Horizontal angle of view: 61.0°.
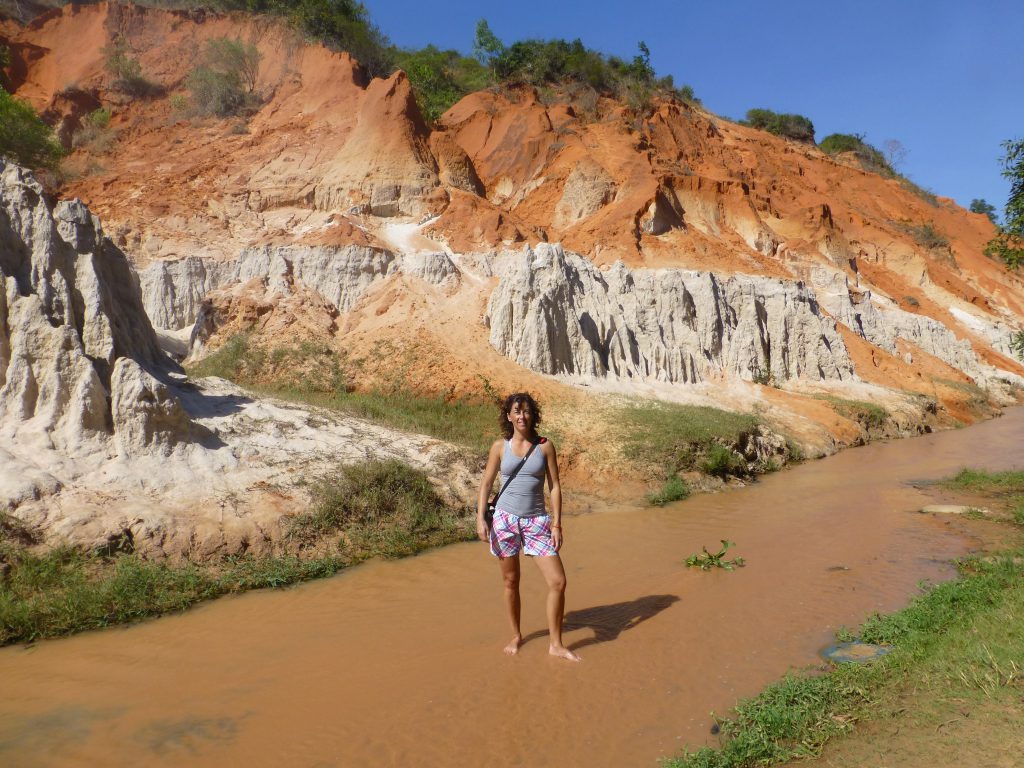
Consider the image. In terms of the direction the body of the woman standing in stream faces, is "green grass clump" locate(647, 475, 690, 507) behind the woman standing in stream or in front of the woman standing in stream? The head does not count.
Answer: behind

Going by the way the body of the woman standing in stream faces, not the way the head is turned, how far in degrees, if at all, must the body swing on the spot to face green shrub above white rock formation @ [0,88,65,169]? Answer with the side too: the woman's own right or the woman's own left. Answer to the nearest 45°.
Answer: approximately 135° to the woman's own right

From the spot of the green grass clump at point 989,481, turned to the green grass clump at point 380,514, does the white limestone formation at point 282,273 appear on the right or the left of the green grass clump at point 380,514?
right

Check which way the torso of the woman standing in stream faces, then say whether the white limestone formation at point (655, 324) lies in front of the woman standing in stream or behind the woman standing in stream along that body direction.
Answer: behind

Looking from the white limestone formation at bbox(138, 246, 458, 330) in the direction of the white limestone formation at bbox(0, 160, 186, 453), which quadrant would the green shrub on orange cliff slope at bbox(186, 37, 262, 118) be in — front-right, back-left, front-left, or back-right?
back-right

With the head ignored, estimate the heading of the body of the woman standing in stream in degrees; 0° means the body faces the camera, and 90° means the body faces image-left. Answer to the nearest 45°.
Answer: approximately 0°

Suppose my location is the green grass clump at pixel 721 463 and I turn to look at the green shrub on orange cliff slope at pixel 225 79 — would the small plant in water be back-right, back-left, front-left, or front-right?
back-left

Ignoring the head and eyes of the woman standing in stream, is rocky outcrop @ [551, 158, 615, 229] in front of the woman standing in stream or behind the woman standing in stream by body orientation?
behind

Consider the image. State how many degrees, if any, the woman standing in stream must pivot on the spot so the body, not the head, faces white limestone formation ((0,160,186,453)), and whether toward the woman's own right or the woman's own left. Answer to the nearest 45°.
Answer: approximately 135° to the woman's own right

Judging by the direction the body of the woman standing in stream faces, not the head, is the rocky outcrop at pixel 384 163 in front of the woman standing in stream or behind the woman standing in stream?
behind
